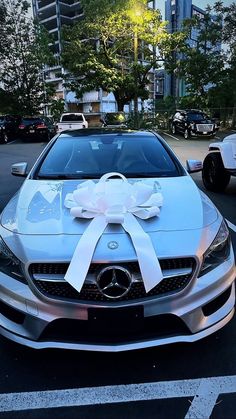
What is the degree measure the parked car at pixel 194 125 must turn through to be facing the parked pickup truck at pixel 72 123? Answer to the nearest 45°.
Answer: approximately 135° to its right

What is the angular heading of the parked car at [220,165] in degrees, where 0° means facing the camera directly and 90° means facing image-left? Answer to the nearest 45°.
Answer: approximately 45°

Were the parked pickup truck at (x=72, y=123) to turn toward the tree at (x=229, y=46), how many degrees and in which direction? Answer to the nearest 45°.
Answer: approximately 45° to its right

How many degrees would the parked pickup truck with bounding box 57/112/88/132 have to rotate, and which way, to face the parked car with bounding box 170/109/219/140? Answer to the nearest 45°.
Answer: approximately 90° to its right

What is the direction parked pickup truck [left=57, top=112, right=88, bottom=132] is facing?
away from the camera

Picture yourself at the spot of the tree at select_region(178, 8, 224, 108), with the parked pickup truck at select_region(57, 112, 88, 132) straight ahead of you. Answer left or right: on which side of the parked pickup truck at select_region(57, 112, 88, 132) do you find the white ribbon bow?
left

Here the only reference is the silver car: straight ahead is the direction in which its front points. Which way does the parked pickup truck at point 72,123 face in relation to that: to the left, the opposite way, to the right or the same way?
the opposite way
